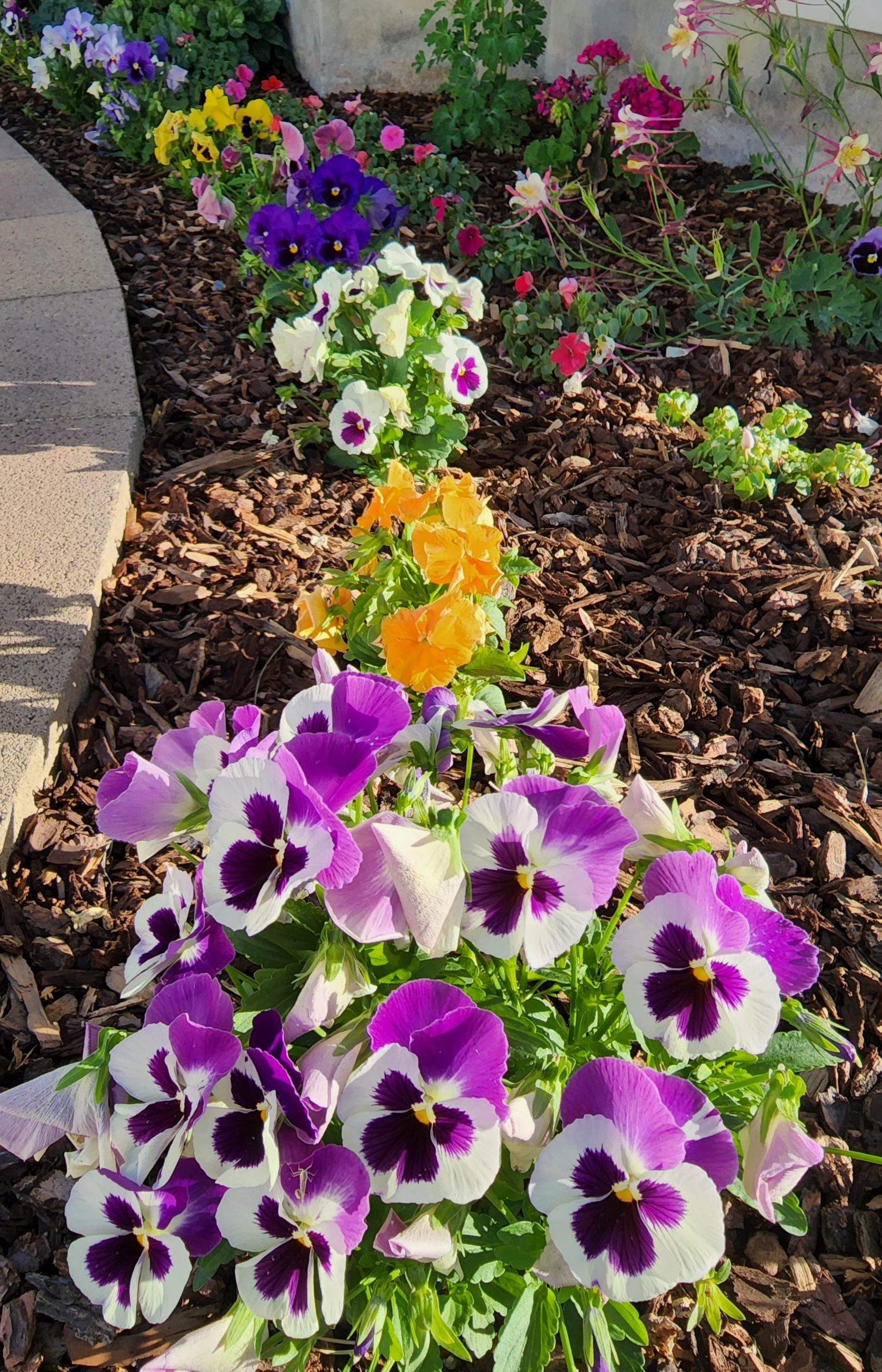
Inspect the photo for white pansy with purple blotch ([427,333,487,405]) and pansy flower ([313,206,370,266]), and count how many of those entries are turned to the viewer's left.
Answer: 0

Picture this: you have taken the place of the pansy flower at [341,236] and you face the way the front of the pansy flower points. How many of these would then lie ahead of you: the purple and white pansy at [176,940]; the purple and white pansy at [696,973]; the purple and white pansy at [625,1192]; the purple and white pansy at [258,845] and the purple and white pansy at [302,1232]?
5

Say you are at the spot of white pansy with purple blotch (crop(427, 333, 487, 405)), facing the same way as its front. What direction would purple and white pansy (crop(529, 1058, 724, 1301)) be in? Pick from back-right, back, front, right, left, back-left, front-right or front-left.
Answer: front-right

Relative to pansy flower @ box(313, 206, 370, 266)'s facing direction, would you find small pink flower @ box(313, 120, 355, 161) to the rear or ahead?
to the rear

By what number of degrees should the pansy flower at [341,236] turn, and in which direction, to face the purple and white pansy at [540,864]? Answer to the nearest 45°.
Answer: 0° — it already faces it

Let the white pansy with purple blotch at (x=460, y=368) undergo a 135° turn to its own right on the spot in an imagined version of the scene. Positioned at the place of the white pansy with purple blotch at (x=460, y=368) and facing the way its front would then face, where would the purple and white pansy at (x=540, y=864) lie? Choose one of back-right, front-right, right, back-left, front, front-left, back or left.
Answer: left

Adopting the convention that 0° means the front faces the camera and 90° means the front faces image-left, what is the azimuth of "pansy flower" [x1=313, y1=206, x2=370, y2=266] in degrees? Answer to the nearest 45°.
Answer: approximately 0°

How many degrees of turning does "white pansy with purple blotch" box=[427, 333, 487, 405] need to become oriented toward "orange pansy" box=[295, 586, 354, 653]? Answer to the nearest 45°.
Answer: approximately 45° to its right

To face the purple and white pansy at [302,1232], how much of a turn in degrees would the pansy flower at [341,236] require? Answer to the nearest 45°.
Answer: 0° — it already faces it

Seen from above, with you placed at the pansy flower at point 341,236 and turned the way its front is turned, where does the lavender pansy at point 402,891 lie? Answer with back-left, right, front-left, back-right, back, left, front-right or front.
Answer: front

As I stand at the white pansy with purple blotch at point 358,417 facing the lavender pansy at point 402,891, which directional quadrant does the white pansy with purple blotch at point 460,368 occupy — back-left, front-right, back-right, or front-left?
back-left

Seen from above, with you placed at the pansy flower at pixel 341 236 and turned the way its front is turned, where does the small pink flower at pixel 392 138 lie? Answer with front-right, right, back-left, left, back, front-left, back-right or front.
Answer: back
